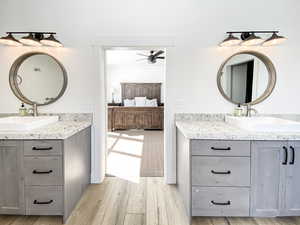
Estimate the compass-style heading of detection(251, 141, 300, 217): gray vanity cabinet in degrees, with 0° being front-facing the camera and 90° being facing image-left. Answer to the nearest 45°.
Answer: approximately 0°

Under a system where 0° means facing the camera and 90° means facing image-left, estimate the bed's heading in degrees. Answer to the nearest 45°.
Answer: approximately 0°

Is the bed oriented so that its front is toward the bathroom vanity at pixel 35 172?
yes

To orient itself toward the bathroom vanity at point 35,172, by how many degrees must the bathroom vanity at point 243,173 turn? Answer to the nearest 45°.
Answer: approximately 90° to its right

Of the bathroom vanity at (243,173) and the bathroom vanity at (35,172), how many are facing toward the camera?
2

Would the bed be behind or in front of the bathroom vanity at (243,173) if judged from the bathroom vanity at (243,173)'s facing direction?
behind

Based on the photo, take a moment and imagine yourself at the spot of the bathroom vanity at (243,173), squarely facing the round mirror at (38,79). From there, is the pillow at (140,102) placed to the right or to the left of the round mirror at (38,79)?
right
